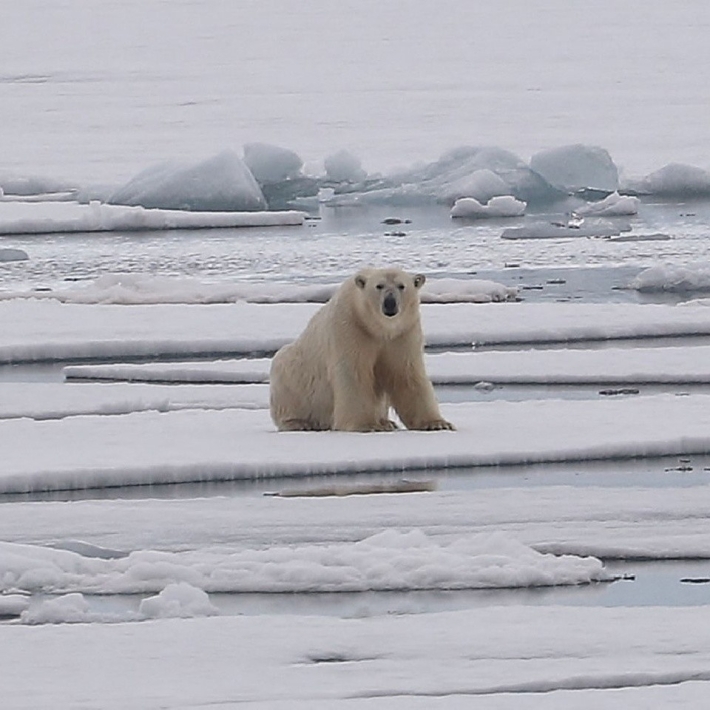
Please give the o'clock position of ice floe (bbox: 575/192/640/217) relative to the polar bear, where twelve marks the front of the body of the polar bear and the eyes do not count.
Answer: The ice floe is roughly at 8 o'clock from the polar bear.

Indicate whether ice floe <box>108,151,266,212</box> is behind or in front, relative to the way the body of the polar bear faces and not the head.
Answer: behind

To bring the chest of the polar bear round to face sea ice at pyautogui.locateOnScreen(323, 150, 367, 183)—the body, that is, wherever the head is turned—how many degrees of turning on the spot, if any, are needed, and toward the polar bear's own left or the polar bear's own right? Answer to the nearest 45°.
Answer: approximately 135° to the polar bear's own left

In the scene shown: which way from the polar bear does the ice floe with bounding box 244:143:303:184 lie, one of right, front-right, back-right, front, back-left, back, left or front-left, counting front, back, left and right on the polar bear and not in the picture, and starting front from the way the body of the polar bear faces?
back-left

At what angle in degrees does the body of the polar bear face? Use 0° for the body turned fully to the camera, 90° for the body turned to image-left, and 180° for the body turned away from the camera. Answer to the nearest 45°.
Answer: approximately 315°

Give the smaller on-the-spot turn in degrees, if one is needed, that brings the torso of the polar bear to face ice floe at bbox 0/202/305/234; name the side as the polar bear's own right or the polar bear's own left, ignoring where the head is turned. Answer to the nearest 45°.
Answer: approximately 135° to the polar bear's own left

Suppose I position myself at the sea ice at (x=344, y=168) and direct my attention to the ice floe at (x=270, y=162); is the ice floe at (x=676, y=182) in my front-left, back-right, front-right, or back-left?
back-left

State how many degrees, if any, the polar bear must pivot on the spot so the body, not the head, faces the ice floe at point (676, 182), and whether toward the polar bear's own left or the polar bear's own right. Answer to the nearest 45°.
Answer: approximately 135° to the polar bear's own left
